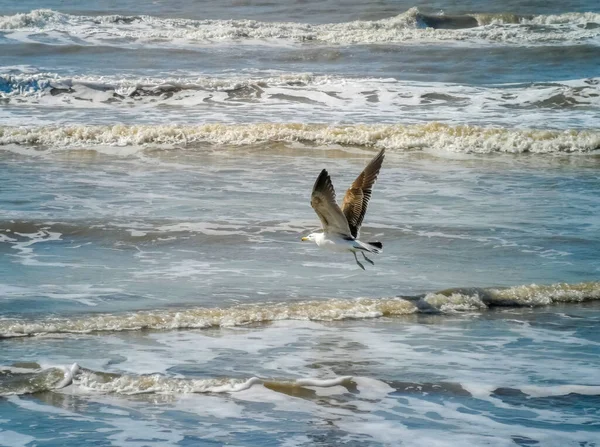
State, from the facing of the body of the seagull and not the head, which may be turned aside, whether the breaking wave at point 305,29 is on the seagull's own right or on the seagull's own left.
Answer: on the seagull's own right

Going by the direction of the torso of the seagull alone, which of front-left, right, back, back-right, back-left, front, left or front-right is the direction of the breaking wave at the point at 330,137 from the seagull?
right

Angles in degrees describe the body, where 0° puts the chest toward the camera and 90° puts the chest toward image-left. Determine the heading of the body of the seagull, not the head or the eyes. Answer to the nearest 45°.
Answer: approximately 90°

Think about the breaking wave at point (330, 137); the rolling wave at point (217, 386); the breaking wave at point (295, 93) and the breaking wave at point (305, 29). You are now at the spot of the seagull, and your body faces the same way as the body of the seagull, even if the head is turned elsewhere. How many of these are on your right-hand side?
3

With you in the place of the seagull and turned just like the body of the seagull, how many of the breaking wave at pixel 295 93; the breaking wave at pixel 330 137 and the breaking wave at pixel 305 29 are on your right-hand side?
3

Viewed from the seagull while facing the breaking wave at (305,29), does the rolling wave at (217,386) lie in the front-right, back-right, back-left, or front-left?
back-left

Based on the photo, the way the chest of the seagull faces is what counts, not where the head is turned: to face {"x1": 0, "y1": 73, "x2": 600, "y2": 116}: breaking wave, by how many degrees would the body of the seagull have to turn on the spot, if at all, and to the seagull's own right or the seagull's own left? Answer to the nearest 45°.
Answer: approximately 90° to the seagull's own right

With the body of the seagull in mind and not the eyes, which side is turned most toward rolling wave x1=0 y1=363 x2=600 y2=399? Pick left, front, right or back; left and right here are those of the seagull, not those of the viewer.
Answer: left
